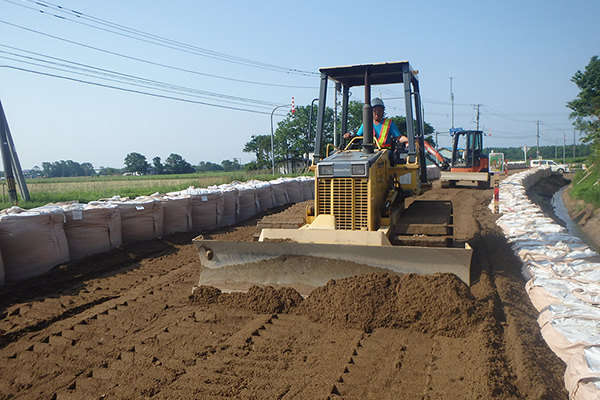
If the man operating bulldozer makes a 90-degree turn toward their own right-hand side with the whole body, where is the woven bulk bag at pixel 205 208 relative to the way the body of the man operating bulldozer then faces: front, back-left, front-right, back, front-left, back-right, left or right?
front-right

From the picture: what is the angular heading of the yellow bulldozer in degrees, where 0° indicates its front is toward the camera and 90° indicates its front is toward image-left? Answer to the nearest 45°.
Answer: approximately 0°

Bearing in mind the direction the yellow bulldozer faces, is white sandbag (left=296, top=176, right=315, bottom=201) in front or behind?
behind

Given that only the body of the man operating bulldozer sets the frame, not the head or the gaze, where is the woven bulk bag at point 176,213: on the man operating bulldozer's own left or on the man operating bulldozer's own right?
on the man operating bulldozer's own right

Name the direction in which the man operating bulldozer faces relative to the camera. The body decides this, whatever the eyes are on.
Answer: toward the camera

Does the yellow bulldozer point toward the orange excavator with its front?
no

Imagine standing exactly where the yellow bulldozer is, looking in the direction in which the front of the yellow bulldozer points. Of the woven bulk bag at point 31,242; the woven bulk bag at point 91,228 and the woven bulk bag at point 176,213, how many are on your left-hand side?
0

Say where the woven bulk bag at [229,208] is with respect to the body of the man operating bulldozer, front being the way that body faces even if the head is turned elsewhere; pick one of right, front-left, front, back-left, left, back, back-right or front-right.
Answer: back-right

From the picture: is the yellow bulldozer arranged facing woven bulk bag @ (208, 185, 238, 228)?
no

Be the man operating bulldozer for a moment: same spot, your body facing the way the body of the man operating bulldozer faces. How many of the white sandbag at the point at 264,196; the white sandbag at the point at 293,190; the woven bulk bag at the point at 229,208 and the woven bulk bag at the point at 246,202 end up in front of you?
0

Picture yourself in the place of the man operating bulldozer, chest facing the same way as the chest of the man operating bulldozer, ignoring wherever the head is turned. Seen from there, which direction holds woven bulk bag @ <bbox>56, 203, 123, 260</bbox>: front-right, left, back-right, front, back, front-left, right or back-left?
right

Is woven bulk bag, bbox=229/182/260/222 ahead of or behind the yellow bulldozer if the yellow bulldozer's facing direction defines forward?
behind

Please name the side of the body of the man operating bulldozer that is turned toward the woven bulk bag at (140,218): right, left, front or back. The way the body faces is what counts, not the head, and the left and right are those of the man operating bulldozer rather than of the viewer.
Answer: right

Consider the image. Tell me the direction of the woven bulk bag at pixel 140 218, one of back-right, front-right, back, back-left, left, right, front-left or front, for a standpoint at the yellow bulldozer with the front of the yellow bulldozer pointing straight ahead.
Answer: back-right

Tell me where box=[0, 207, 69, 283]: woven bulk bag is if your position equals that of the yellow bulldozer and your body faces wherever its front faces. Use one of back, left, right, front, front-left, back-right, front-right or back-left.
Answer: right

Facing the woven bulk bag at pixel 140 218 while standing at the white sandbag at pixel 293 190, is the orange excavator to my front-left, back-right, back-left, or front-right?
back-left

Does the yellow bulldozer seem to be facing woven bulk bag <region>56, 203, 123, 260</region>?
no
